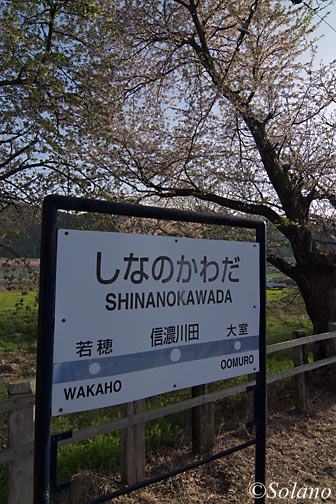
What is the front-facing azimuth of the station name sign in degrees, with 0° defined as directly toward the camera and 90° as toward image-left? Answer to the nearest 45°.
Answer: approximately 315°
